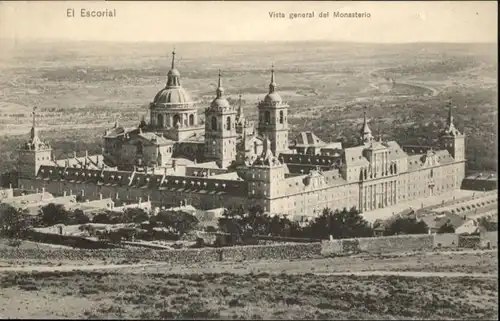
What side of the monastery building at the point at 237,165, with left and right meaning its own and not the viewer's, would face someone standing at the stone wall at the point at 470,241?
front

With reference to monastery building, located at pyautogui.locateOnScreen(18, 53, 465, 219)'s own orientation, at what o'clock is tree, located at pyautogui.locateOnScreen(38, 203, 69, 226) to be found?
The tree is roughly at 3 o'clock from the monastery building.

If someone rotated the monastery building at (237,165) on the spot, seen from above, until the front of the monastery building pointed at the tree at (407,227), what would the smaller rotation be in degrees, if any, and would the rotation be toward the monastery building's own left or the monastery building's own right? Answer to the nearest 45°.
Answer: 0° — it already faces it

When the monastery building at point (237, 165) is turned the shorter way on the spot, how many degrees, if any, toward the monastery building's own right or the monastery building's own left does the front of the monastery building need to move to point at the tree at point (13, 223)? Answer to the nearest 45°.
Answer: approximately 90° to the monastery building's own right

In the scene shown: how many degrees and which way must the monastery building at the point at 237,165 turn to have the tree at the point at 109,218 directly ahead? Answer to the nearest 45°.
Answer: approximately 90° to its right

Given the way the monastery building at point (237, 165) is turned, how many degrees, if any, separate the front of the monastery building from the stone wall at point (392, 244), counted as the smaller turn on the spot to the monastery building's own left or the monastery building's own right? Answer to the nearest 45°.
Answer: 0° — it already faces it

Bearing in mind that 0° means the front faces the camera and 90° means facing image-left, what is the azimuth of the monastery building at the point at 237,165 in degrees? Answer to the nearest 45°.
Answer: approximately 315°

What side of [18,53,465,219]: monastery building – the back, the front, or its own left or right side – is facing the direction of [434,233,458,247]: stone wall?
front

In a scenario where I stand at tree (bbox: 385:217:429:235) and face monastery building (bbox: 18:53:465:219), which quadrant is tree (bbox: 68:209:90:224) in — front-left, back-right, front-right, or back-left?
front-left
